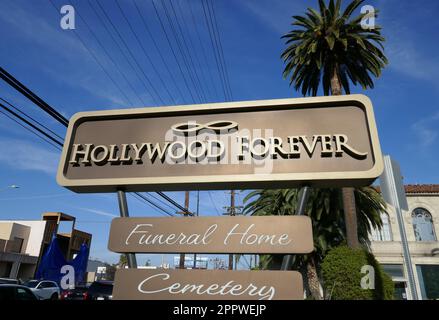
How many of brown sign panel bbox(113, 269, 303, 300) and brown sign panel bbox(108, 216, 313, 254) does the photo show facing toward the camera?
2

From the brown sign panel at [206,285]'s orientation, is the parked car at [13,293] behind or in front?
behind

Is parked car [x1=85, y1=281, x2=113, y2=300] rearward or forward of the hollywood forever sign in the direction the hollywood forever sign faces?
rearward

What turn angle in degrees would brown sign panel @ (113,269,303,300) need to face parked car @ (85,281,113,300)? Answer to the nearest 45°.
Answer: approximately 180°

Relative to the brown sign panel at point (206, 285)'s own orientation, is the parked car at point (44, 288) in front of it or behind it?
behind

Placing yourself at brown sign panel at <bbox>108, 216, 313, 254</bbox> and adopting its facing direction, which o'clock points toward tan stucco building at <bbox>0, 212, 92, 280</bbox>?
The tan stucco building is roughly at 5 o'clock from the brown sign panel.

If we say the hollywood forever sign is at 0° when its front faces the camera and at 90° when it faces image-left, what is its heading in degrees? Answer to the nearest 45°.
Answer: approximately 0°

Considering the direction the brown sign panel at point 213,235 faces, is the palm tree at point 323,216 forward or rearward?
rearward
